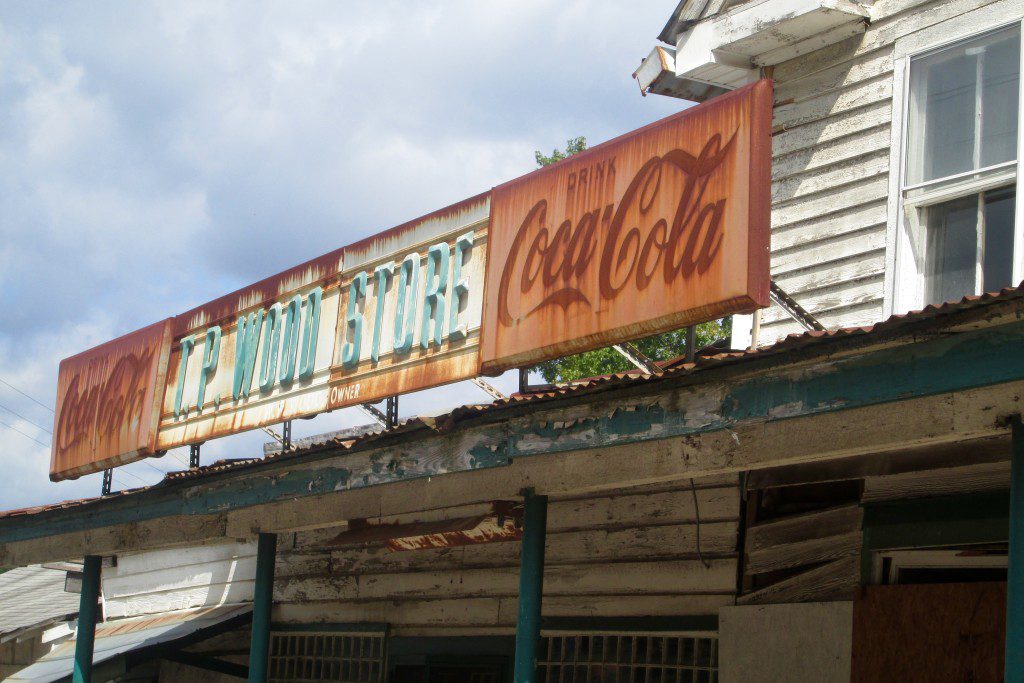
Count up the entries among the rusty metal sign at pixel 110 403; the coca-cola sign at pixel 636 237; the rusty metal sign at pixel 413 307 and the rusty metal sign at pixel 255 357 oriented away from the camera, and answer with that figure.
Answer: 0

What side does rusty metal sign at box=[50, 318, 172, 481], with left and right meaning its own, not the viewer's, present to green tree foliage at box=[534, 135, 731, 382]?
back

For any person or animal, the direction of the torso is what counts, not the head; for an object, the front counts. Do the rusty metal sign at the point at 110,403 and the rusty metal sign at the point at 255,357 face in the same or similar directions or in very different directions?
same or similar directions

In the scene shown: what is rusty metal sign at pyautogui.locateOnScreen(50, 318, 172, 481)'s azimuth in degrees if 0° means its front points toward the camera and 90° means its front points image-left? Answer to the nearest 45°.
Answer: approximately 45°

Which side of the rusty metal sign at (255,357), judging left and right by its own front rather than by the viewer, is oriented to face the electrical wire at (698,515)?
left

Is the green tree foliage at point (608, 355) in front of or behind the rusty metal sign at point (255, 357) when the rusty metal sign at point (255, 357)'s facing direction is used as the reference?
behind

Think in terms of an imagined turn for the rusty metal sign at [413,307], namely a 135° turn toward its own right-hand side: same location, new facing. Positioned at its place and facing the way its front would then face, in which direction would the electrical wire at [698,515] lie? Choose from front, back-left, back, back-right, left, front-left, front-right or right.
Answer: right

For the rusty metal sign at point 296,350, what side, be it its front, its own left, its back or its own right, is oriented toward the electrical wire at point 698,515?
left

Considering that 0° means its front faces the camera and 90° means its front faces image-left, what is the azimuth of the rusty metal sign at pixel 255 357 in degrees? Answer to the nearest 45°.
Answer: approximately 45°

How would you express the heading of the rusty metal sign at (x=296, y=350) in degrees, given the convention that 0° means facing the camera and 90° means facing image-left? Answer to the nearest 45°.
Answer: approximately 45°

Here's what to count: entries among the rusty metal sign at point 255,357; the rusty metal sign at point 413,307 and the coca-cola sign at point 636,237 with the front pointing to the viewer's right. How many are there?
0

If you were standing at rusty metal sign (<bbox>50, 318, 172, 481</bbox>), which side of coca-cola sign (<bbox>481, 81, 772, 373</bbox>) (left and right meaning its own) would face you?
right

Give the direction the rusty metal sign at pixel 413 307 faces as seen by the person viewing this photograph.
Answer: facing the viewer and to the left of the viewer
